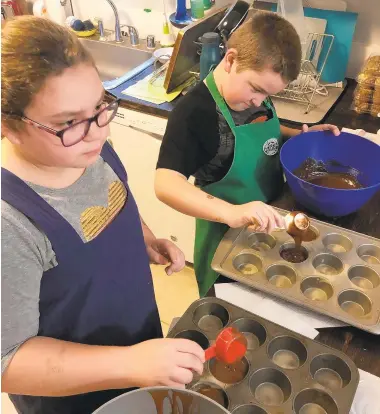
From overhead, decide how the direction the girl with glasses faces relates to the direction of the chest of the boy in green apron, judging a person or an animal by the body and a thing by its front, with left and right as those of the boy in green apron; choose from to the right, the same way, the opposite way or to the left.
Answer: the same way

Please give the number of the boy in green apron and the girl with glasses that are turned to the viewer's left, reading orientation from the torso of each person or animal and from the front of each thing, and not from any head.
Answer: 0

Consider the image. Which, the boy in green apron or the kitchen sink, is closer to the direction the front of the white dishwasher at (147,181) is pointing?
the boy in green apron

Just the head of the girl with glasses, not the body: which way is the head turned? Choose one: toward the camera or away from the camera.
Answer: toward the camera

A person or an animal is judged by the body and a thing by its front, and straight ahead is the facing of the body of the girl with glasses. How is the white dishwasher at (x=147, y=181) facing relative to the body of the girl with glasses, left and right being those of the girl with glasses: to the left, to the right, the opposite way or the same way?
to the right

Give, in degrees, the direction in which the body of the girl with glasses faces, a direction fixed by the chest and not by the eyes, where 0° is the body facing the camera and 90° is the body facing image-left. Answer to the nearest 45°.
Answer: approximately 315°

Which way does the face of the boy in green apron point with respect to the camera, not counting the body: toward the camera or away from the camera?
toward the camera

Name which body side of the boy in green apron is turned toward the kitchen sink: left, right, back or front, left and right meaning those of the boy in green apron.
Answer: back

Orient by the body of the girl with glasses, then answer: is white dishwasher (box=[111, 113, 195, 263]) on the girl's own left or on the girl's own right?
on the girl's own left

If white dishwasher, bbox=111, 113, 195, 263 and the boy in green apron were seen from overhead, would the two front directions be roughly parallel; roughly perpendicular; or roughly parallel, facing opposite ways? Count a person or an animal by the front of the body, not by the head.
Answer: roughly perpendicular

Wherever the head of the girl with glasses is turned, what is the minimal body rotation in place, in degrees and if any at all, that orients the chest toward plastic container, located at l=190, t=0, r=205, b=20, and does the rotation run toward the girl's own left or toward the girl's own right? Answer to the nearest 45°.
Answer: approximately 135° to the girl's own left

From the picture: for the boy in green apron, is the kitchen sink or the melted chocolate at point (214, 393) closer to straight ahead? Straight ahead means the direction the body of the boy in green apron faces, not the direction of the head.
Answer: the melted chocolate

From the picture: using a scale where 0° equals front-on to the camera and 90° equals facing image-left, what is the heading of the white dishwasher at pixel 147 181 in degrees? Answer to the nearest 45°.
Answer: approximately 45°

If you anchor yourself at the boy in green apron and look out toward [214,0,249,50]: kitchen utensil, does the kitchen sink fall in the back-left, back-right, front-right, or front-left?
front-left
